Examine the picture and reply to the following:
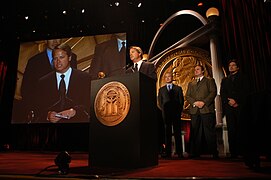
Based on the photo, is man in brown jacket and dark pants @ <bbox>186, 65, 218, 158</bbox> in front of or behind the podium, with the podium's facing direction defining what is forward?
behind

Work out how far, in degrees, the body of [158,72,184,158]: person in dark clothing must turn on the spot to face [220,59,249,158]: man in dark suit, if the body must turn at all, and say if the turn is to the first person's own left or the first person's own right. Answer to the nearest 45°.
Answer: approximately 90° to the first person's own left
